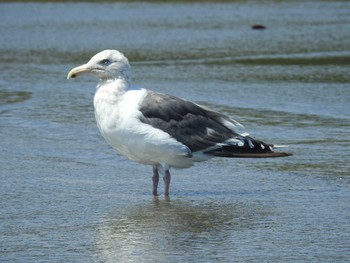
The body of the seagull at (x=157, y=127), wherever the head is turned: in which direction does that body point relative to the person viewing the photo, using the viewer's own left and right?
facing to the left of the viewer

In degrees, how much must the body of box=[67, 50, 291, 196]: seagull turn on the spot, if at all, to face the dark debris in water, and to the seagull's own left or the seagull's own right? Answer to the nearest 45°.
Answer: approximately 90° to the seagull's own right
